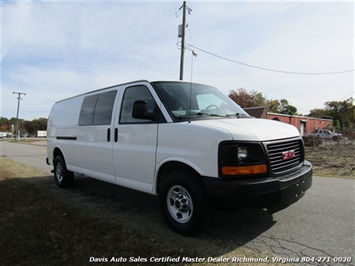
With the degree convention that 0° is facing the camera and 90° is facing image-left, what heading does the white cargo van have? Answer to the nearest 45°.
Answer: approximately 315°
